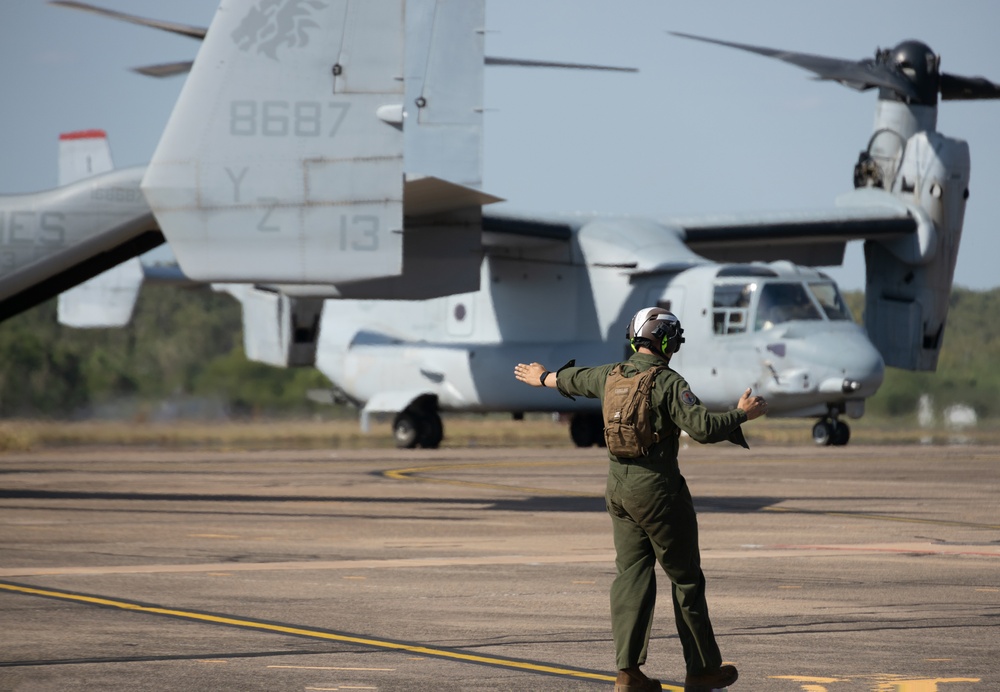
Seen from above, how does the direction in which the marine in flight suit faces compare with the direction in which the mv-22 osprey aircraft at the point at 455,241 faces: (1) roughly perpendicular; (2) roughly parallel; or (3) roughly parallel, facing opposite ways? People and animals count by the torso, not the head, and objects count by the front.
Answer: roughly perpendicular

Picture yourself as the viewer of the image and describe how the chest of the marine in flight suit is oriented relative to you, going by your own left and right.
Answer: facing away from the viewer and to the right of the viewer

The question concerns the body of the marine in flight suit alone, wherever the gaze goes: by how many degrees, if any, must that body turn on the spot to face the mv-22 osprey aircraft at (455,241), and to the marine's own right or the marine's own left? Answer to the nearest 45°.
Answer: approximately 45° to the marine's own left
